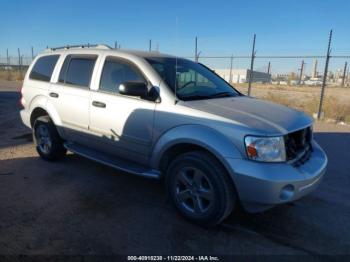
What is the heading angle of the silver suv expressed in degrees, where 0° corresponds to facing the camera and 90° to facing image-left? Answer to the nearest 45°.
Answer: approximately 315°
